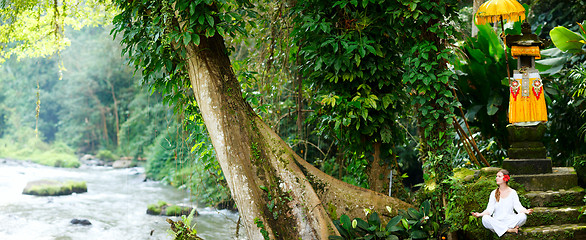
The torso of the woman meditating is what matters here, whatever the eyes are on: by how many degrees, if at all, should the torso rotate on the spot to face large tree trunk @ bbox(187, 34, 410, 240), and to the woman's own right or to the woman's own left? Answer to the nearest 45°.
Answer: approximately 90° to the woman's own right

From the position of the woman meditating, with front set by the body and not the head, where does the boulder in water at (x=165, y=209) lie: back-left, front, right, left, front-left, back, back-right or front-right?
back-right

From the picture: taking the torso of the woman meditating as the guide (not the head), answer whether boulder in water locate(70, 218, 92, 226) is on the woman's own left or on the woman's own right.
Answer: on the woman's own right

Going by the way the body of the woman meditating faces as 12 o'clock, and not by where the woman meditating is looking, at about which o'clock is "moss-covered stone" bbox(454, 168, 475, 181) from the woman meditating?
The moss-covered stone is roughly at 5 o'clock from the woman meditating.

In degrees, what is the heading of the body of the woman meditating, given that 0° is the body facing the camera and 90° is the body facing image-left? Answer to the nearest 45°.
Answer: approximately 0°

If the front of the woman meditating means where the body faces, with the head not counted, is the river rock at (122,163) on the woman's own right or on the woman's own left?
on the woman's own right

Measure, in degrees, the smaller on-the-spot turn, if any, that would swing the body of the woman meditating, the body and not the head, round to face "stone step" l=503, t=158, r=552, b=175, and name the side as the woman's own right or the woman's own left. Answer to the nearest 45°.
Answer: approximately 180°

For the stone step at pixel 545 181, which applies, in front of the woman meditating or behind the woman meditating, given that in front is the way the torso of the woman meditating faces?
behind

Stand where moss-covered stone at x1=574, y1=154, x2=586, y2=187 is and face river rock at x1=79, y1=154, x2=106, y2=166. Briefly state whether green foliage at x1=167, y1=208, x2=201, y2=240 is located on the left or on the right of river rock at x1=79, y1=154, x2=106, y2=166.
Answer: left

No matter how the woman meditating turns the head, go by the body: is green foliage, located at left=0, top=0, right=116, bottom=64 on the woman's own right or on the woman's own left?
on the woman's own right

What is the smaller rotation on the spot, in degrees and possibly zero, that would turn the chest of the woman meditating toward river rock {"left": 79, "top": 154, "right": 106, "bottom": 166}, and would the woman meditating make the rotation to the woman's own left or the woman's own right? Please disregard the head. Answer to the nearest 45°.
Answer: approximately 135° to the woman's own right

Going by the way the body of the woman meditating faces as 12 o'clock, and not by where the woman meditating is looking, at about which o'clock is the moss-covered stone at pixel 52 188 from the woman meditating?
The moss-covered stone is roughly at 4 o'clock from the woman meditating.
